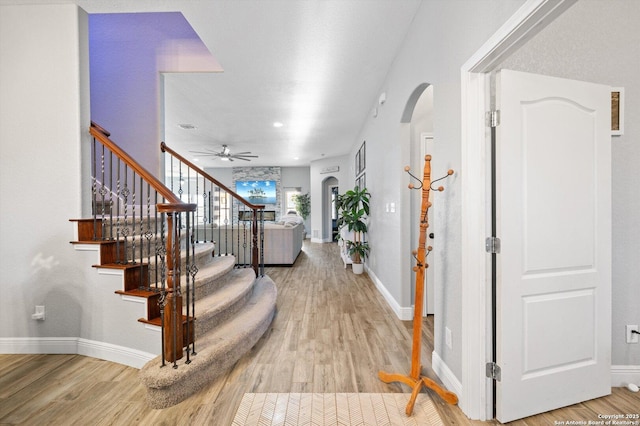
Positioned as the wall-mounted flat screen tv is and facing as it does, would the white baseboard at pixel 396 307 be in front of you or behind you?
in front

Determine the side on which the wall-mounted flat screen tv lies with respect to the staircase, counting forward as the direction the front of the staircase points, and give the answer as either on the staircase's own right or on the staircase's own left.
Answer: on the staircase's own left

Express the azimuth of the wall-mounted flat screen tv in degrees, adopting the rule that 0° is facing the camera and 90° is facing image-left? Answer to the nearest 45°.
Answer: approximately 0°

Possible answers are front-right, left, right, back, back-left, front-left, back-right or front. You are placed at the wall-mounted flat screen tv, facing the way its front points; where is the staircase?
front

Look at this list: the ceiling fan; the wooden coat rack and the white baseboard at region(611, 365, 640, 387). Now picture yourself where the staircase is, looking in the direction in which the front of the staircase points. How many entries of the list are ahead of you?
2

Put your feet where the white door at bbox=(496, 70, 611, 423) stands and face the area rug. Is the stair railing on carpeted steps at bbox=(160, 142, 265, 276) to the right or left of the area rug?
right

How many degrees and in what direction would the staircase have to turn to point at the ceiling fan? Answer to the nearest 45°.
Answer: approximately 135° to its left

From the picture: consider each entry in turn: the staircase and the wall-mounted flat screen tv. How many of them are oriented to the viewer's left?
0

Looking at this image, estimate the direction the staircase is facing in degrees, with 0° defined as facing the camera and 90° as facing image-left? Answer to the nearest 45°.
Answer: approximately 315°

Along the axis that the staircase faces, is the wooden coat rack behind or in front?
in front

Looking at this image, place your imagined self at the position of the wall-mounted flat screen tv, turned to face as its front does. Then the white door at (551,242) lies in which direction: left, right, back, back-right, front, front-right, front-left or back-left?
front

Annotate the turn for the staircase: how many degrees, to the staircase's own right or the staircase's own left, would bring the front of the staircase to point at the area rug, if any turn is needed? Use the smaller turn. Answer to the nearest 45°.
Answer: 0° — it already faces it

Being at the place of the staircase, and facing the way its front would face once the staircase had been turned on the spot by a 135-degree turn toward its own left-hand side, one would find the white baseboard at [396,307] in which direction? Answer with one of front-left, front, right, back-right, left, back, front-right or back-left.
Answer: right
